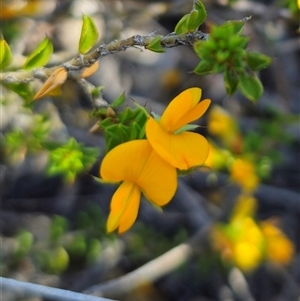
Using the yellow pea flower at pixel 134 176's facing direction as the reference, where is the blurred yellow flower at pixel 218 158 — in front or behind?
behind

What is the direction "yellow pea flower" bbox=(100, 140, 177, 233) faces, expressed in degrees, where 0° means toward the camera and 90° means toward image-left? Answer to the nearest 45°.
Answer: approximately 0°

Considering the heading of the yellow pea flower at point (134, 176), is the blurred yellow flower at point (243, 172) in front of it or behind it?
behind

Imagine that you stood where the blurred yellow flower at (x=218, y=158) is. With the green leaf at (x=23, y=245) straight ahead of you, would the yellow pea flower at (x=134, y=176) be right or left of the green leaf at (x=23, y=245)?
left
